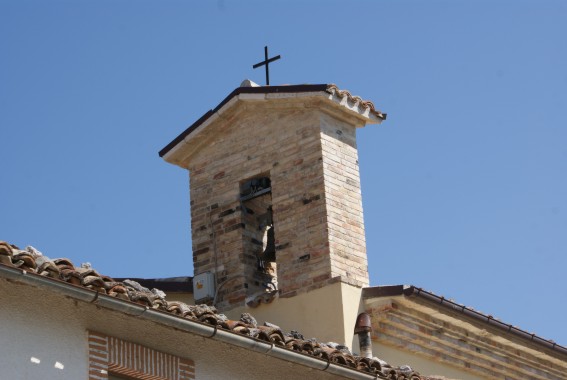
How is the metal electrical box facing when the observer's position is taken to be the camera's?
facing the viewer and to the left of the viewer
